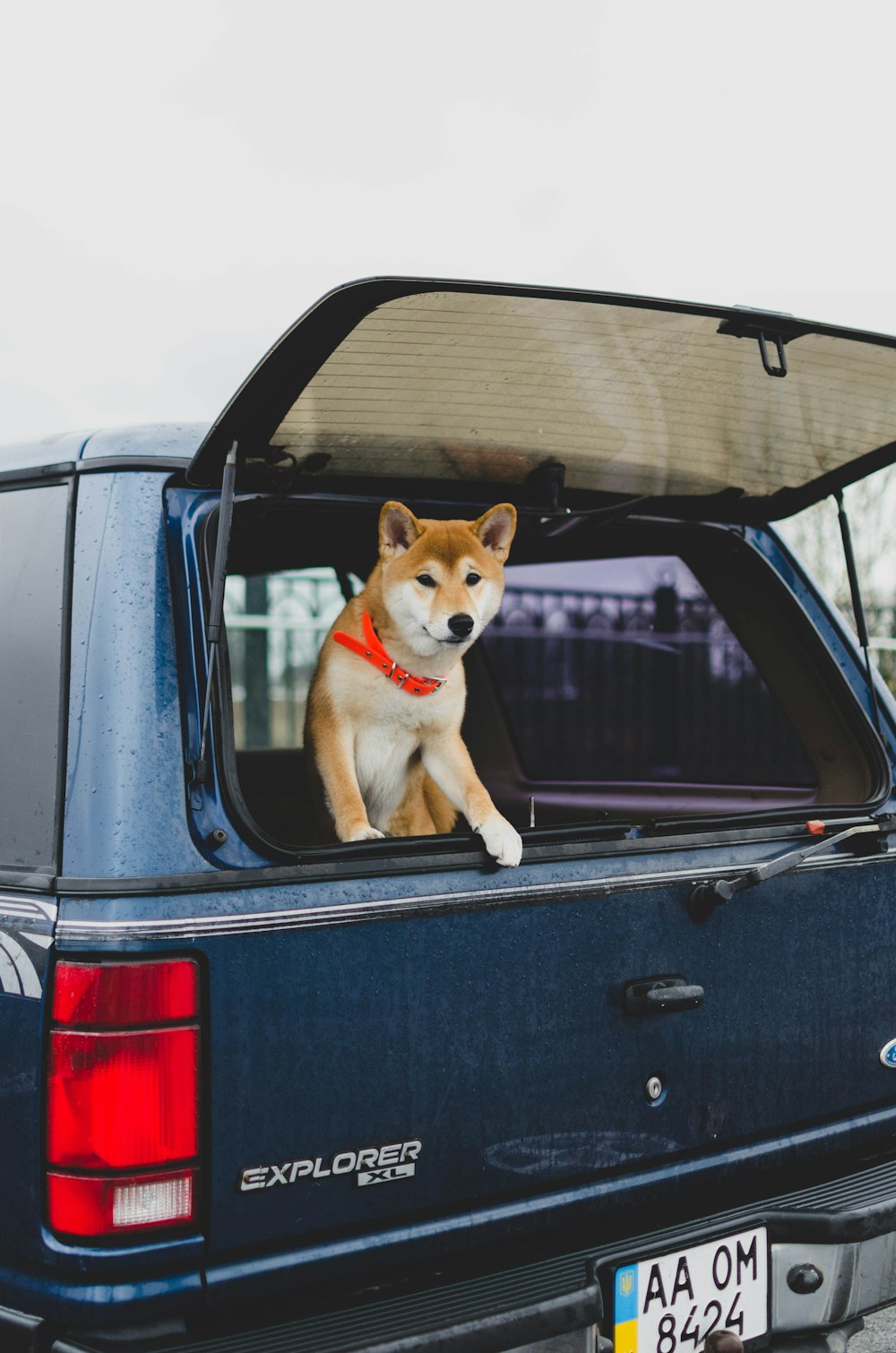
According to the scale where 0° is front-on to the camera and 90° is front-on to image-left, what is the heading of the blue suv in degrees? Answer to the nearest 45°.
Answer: approximately 135°
